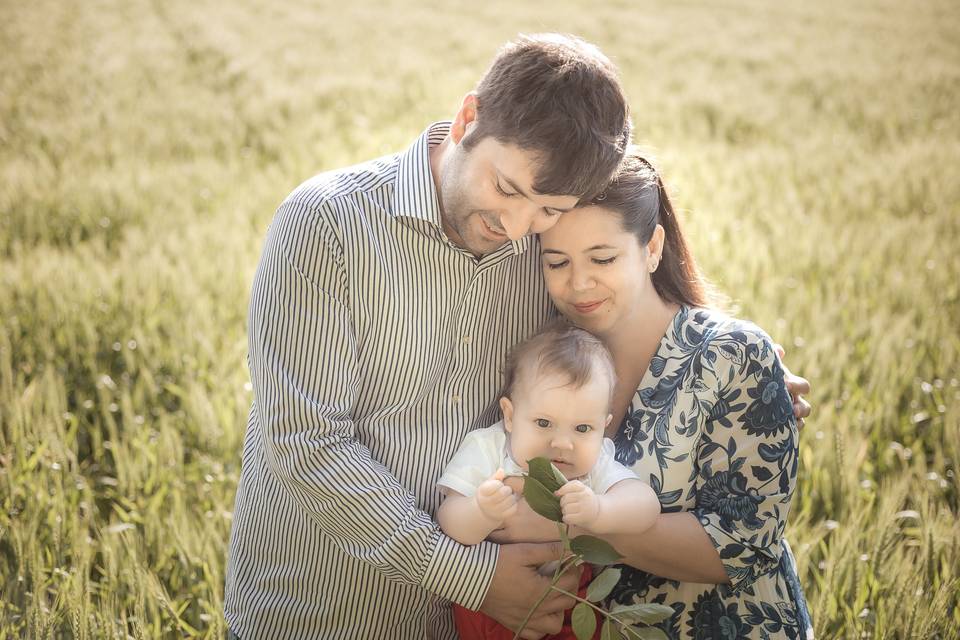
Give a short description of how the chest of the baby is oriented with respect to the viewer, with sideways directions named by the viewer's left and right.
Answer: facing the viewer

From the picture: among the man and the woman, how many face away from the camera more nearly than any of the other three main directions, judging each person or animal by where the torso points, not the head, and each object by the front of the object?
0

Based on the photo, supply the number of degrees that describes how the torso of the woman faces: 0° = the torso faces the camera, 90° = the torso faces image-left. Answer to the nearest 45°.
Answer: approximately 45°

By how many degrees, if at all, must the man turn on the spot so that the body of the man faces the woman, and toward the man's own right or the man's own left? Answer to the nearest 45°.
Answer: approximately 45° to the man's own left

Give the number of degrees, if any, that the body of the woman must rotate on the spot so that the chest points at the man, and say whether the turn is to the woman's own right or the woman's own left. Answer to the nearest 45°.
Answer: approximately 45° to the woman's own right

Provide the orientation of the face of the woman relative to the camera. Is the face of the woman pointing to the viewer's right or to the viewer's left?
to the viewer's left

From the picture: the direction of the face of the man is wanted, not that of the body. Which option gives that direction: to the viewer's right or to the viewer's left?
to the viewer's right

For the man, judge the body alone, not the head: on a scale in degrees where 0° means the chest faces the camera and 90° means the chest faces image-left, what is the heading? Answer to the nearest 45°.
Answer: approximately 315°
